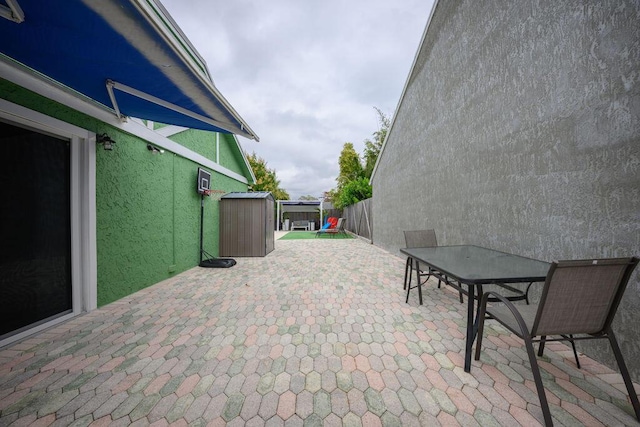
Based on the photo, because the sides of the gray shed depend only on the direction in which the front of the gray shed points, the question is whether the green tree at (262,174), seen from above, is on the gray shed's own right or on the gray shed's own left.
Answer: on the gray shed's own left

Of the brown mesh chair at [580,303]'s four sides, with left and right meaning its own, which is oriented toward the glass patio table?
front

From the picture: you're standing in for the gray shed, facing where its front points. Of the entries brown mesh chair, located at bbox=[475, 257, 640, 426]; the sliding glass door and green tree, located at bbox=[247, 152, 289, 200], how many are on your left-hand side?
1

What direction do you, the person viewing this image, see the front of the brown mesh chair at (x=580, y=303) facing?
facing away from the viewer and to the left of the viewer

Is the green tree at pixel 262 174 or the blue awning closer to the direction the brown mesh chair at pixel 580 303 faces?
the green tree

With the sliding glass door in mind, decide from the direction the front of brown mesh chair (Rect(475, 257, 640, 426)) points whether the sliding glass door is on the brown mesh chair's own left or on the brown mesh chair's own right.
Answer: on the brown mesh chair's own left

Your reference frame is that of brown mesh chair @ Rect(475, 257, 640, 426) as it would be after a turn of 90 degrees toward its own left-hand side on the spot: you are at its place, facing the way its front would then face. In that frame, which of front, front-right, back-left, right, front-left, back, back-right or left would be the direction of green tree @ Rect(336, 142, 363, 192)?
right

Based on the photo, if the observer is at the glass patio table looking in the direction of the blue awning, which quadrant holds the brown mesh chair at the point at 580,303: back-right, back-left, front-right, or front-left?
back-left

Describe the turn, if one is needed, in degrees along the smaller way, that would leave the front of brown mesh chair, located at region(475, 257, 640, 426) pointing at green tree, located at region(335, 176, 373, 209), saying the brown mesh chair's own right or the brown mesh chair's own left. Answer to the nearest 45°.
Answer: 0° — it already faces it
